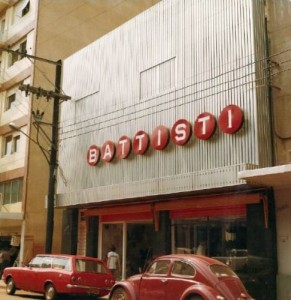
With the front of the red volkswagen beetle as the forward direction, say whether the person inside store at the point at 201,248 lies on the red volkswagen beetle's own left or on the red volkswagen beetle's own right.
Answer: on the red volkswagen beetle's own right

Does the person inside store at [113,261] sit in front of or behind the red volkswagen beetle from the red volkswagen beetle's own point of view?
in front

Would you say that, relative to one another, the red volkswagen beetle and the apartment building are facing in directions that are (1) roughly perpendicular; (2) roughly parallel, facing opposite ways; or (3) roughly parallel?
roughly perpendicular

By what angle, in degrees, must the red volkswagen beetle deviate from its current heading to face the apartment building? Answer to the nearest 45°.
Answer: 0° — it already faces it

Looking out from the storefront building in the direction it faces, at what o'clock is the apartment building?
The apartment building is roughly at 3 o'clock from the storefront building.

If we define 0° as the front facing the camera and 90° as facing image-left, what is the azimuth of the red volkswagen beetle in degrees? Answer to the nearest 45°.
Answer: approximately 135°

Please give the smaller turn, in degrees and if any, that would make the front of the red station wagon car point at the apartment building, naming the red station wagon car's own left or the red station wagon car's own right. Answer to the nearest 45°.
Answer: approximately 45° to the red station wagon car's own right

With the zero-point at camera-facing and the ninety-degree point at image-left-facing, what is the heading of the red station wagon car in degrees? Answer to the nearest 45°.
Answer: approximately 135°

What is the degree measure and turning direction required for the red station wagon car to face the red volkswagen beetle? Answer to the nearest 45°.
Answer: approximately 180°

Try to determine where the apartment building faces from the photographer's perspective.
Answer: facing the viewer and to the left of the viewer

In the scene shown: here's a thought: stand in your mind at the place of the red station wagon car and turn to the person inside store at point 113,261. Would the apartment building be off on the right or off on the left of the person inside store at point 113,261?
left

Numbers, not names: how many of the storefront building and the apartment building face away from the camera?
0
